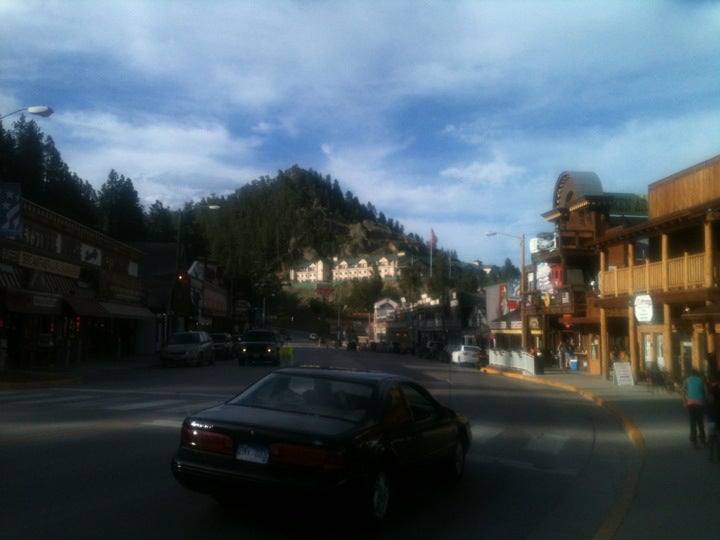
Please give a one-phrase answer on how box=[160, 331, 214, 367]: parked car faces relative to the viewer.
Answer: facing the viewer and to the left of the viewer

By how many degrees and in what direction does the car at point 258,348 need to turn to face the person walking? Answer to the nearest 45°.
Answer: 0° — it already faces them

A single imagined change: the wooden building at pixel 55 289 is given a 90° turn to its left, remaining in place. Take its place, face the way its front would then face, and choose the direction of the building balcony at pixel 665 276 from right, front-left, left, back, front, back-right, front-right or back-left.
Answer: right

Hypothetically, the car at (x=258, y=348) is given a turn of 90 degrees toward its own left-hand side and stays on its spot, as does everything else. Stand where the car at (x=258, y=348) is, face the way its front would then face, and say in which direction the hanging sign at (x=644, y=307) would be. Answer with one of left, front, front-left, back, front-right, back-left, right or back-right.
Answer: front-right

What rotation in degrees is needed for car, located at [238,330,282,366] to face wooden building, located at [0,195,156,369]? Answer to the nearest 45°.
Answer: approximately 90° to its right

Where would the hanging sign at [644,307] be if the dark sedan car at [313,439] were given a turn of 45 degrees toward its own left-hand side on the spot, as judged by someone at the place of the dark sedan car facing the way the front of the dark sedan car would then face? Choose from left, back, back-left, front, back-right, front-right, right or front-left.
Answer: front-right

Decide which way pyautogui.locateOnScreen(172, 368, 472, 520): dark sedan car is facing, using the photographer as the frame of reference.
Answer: facing away from the viewer and to the right of the viewer

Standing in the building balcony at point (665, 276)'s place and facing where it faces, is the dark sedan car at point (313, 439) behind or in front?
in front

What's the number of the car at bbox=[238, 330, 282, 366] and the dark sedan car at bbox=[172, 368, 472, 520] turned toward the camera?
1

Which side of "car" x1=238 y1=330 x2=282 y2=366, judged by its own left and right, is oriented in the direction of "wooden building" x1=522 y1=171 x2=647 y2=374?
left

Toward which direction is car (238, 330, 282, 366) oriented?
toward the camera

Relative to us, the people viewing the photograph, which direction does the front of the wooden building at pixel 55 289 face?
facing the viewer and to the right of the viewer

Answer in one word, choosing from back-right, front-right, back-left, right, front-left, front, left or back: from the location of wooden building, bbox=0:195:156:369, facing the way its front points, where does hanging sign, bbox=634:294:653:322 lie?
front

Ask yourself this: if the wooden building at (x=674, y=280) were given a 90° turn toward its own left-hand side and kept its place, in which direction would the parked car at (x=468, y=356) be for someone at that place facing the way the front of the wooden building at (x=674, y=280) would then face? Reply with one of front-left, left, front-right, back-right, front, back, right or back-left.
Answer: back

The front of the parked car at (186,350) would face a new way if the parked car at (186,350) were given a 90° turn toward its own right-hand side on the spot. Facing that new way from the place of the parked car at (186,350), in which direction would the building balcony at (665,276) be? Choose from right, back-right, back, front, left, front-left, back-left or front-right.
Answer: back
